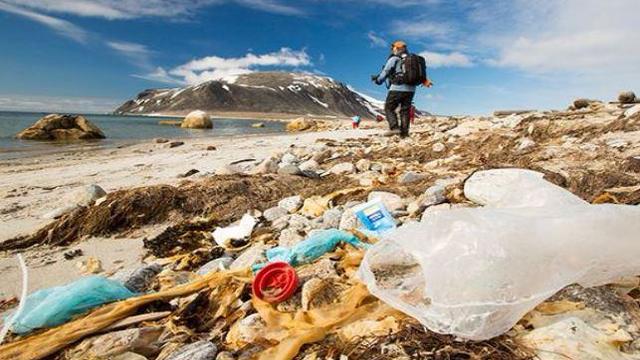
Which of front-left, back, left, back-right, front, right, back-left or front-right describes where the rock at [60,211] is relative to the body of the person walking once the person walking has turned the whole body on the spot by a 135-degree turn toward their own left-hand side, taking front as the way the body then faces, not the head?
front-right

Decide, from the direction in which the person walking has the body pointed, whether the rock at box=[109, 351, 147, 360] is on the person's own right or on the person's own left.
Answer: on the person's own left

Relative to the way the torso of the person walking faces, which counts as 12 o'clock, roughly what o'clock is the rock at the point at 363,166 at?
The rock is roughly at 8 o'clock from the person walking.

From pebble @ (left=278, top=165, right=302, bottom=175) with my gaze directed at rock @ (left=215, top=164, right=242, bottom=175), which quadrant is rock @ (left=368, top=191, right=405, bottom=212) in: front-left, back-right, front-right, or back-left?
back-left

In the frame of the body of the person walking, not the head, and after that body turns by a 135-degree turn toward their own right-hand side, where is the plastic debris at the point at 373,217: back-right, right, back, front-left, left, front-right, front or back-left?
right

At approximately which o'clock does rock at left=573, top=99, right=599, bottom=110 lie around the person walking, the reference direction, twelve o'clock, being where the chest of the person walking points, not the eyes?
The rock is roughly at 3 o'clock from the person walking.

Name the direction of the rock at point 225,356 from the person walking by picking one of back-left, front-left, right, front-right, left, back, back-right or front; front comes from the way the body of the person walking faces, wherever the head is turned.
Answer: back-left

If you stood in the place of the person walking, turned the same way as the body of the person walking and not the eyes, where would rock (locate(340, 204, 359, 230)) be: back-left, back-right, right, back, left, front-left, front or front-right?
back-left

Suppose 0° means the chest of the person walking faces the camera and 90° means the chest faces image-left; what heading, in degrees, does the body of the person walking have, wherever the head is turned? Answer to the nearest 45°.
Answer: approximately 135°

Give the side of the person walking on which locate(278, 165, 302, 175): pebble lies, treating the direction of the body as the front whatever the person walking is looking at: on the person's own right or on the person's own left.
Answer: on the person's own left

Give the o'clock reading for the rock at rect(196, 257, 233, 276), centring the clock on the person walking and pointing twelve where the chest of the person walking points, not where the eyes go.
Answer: The rock is roughly at 8 o'clock from the person walking.
